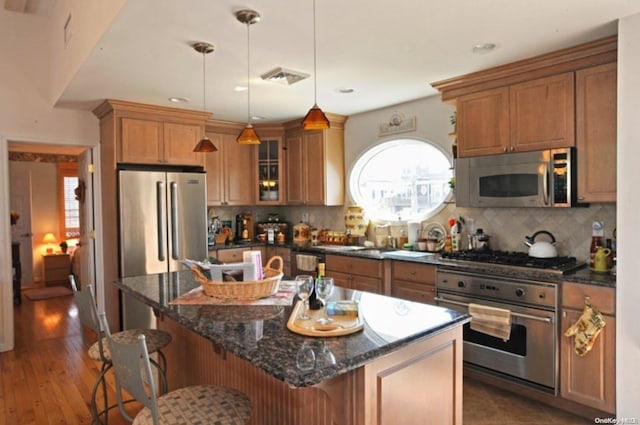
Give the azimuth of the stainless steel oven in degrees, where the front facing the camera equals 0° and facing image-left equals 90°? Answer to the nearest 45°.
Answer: approximately 45°

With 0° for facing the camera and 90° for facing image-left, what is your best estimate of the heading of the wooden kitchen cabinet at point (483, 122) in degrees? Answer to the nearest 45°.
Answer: approximately 45°

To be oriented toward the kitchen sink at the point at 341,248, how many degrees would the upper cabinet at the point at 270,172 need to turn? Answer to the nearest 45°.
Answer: approximately 45° to its left

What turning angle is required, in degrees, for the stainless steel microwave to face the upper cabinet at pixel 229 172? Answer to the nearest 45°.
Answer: approximately 45° to its right

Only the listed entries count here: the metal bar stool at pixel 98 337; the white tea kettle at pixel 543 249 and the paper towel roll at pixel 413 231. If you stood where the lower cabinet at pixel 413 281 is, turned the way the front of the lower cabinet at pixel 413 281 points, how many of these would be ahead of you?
1

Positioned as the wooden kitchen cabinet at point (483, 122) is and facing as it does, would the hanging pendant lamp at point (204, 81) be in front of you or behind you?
in front

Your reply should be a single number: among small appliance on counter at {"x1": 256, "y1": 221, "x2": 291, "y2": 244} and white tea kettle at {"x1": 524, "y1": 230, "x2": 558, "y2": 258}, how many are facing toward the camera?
1

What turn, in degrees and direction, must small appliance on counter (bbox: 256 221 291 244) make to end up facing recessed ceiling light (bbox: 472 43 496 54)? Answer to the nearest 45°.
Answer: approximately 45° to its left

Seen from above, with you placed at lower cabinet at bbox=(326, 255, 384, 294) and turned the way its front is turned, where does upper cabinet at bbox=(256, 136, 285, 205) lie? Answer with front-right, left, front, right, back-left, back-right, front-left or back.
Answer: right

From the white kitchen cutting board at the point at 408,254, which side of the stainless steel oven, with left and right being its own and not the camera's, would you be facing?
right

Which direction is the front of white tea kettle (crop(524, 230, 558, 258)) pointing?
to the viewer's left

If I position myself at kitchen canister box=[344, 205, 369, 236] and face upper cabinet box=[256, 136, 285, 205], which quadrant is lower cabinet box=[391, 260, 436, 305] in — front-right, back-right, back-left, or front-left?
back-left

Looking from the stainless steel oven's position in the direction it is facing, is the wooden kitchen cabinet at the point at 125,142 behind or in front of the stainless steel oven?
in front

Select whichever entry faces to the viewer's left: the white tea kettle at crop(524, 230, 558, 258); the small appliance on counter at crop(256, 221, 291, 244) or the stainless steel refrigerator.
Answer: the white tea kettle
